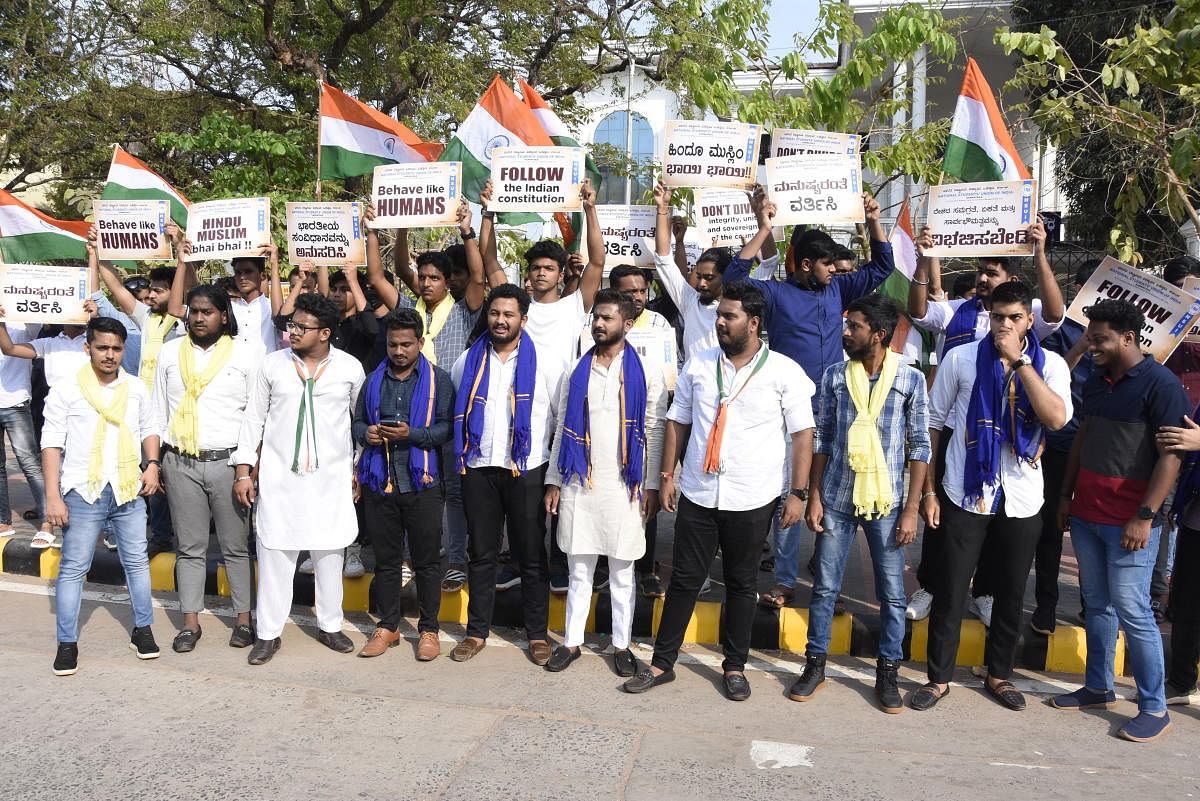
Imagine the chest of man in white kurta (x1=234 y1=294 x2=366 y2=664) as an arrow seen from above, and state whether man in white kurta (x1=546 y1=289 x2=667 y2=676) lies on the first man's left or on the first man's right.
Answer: on the first man's left

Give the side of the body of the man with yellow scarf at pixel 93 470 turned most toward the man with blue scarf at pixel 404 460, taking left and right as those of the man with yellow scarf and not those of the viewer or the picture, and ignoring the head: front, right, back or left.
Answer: left

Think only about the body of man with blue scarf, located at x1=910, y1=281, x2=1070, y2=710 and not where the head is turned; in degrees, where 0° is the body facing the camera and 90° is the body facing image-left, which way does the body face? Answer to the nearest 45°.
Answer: approximately 0°

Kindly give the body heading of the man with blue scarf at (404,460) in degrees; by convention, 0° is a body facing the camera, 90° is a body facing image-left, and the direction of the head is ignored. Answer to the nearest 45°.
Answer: approximately 0°

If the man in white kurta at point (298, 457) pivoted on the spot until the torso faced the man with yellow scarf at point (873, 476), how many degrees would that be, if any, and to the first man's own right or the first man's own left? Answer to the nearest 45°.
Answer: approximately 45° to the first man's own left

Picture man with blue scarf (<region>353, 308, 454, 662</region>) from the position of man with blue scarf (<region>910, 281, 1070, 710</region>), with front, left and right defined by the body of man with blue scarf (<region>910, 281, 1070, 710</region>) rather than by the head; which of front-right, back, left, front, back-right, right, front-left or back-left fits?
right
